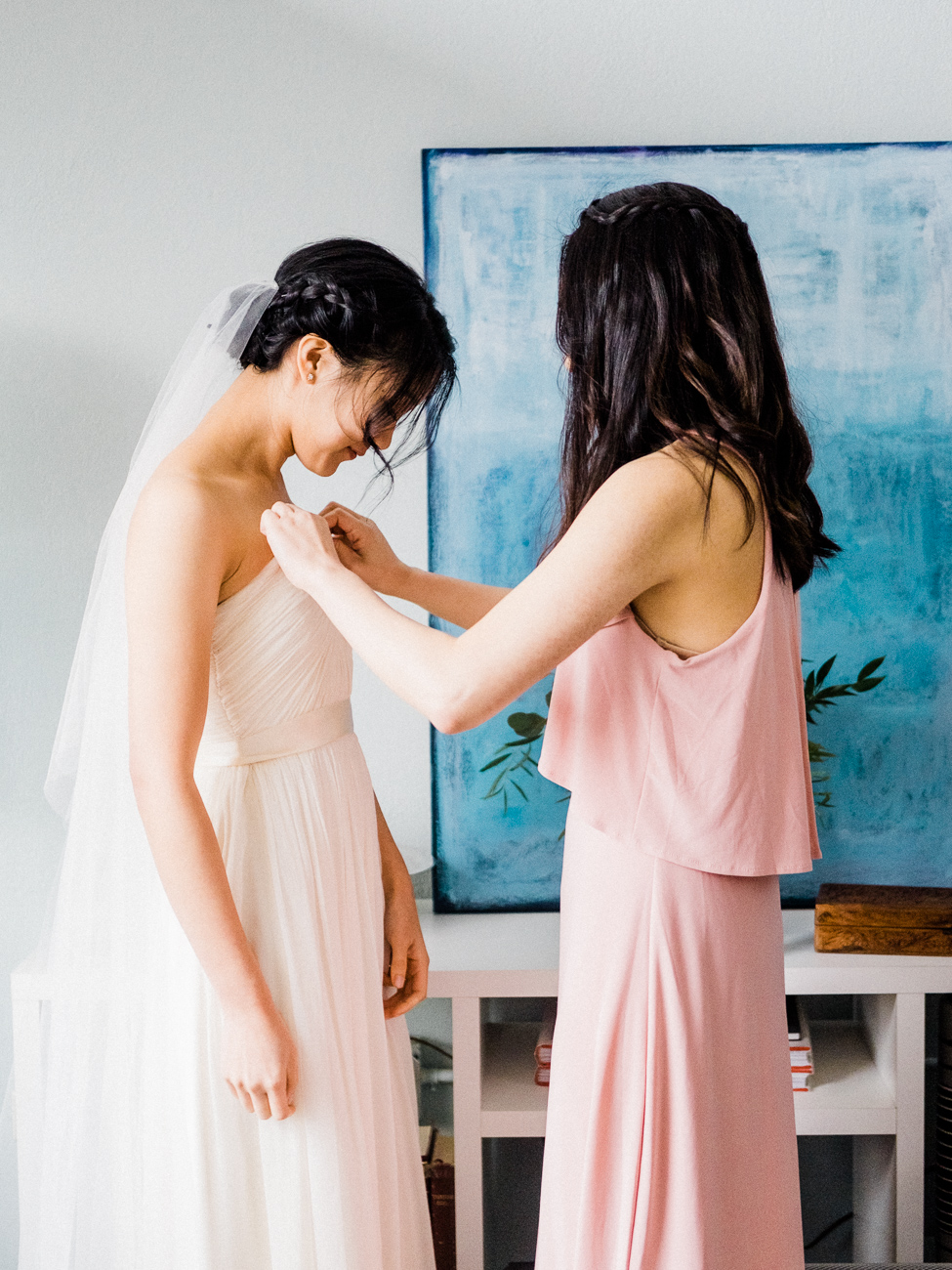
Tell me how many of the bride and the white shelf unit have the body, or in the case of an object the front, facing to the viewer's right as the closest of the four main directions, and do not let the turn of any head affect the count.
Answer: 1

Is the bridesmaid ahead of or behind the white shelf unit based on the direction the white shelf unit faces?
ahead

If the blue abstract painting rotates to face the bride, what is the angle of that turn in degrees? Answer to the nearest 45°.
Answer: approximately 45° to its right

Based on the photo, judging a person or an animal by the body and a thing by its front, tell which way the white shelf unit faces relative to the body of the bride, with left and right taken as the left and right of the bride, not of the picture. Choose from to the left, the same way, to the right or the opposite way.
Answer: to the right

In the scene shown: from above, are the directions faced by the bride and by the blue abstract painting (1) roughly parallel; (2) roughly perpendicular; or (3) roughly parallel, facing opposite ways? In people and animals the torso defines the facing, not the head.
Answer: roughly perpendicular

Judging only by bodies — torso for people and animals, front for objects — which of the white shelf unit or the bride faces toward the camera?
the white shelf unit

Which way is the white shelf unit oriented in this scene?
toward the camera

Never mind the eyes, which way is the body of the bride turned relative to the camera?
to the viewer's right

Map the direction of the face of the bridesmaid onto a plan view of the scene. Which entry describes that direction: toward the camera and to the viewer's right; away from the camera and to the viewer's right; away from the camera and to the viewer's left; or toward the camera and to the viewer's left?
away from the camera and to the viewer's left

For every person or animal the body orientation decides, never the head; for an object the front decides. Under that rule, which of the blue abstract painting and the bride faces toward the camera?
the blue abstract painting

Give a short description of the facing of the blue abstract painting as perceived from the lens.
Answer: facing the viewer
